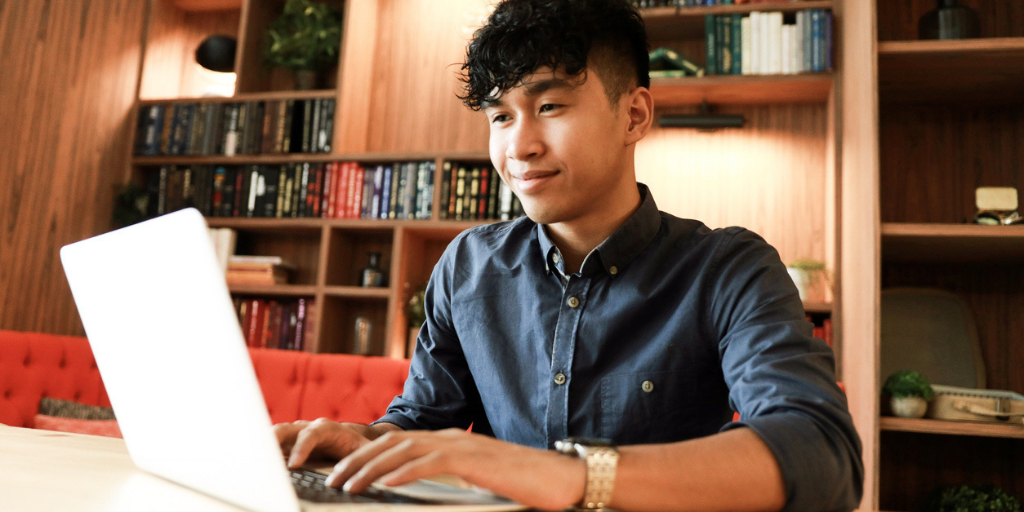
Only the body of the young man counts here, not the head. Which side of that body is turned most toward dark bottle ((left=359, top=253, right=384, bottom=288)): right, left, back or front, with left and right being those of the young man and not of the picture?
right

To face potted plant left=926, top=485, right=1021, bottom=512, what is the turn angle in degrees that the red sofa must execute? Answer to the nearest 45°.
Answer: approximately 45° to its left

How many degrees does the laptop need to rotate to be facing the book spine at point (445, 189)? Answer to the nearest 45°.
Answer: approximately 45° to its left

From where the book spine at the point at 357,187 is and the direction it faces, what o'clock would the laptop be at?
The laptop is roughly at 12 o'clock from the book spine.

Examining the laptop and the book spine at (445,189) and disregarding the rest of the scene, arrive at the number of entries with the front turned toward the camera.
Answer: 1

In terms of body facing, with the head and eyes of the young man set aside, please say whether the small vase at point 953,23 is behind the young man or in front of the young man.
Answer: behind

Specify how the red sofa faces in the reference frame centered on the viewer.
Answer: facing the viewer

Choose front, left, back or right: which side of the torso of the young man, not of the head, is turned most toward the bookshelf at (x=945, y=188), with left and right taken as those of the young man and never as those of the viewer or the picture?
back

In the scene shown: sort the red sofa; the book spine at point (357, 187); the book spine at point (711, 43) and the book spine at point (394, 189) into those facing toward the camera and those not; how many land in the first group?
4

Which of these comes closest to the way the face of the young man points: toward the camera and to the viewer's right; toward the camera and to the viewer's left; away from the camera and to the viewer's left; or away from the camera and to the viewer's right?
toward the camera and to the viewer's left

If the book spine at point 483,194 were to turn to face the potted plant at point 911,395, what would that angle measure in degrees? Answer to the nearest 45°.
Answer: approximately 45° to its left

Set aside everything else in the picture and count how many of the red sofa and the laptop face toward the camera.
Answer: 1

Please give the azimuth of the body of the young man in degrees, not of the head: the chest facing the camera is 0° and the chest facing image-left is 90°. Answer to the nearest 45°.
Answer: approximately 45°
